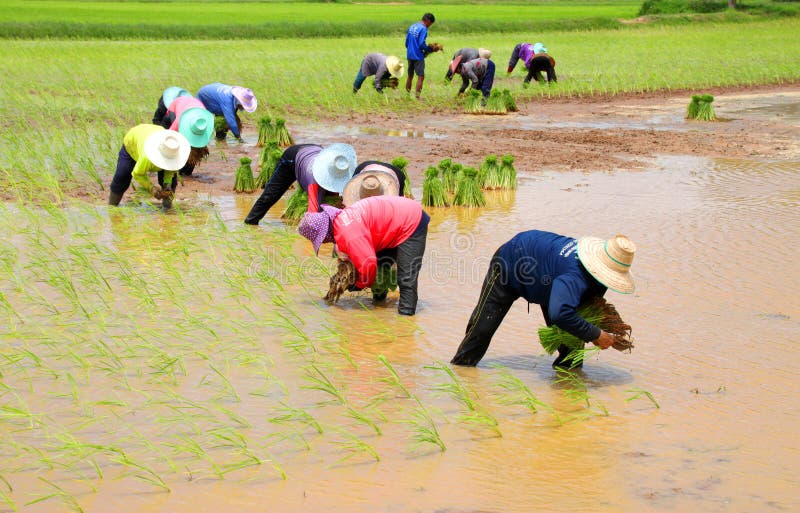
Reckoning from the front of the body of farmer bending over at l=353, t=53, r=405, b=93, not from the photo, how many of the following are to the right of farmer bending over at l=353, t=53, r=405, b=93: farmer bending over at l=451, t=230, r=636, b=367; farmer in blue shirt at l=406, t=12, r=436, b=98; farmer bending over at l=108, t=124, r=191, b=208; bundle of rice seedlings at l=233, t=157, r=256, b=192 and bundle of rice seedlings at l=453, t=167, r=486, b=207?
4

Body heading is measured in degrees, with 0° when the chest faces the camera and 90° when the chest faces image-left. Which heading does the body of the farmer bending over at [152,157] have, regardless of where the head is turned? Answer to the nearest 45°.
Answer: approximately 315°

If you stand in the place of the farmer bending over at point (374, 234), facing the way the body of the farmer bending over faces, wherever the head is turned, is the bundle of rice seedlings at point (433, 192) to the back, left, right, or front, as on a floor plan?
right

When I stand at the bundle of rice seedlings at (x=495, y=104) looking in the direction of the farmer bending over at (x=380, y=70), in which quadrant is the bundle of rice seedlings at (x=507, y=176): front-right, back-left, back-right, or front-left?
back-left

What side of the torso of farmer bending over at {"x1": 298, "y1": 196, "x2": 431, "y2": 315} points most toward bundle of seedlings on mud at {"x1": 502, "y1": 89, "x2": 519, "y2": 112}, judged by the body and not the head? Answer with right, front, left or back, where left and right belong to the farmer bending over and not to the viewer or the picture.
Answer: right

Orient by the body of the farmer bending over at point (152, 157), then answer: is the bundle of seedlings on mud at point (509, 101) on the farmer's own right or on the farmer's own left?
on the farmer's own left

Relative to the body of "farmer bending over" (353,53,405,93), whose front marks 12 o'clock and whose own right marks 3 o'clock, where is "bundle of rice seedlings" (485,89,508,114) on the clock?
The bundle of rice seedlings is roughly at 1 o'clock from the farmer bending over.

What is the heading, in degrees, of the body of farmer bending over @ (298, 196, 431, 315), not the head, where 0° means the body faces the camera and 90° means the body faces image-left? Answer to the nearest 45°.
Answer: approximately 90°

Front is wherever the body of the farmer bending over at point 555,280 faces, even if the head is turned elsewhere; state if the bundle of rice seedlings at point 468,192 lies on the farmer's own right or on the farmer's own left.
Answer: on the farmer's own left

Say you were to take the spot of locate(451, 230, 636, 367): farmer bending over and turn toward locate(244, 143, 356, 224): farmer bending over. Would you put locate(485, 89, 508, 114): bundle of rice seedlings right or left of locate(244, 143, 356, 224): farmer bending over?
right

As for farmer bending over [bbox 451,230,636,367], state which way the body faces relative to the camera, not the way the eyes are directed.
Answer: to the viewer's right

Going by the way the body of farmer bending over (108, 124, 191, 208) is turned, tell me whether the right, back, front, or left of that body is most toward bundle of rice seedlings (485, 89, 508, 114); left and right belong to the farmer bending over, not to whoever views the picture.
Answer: left

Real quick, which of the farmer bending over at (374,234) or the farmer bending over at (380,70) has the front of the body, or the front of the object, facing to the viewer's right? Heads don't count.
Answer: the farmer bending over at (380,70)

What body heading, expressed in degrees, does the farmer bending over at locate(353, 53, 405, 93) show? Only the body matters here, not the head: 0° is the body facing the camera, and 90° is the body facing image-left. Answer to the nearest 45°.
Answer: approximately 270°

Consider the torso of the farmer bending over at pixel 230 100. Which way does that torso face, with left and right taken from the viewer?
facing to the right of the viewer
